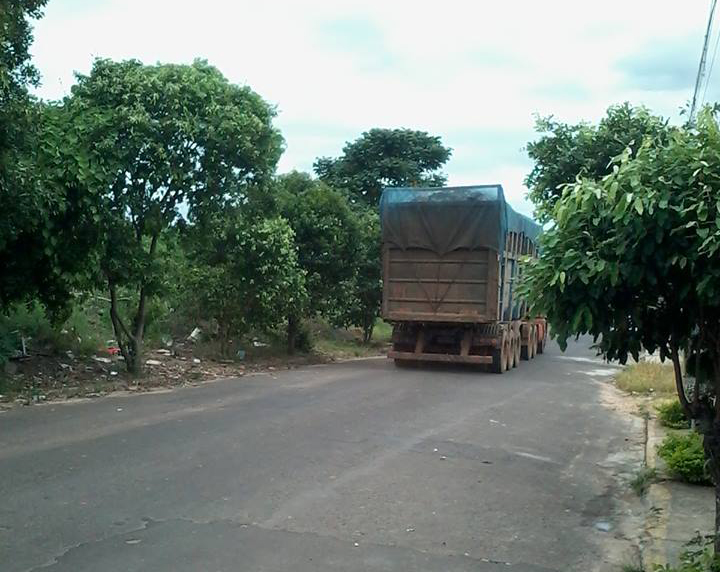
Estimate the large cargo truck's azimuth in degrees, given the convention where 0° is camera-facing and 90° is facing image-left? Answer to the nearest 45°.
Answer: approximately 180°

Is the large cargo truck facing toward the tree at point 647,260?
no

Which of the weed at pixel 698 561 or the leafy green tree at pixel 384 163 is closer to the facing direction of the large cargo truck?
the leafy green tree

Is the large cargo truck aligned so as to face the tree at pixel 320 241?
no

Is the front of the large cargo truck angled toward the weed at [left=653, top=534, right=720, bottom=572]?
no

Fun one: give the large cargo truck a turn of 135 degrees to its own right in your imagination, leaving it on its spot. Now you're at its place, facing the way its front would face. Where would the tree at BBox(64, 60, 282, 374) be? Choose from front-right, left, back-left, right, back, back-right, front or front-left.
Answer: right

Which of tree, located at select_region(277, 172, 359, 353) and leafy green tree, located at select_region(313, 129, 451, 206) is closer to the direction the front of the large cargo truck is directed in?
the leafy green tree

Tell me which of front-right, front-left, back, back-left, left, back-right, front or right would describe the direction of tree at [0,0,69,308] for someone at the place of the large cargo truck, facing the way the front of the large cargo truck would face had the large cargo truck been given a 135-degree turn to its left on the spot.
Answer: front

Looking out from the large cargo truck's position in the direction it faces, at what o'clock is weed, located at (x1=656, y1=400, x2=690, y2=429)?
The weed is roughly at 5 o'clock from the large cargo truck.

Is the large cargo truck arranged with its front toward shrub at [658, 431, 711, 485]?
no

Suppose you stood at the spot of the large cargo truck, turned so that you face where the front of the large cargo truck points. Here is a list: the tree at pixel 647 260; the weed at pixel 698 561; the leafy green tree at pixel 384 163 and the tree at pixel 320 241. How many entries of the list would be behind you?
2

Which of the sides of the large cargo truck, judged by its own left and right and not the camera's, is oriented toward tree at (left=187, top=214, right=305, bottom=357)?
left

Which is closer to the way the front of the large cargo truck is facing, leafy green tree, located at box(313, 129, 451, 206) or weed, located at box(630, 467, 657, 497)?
the leafy green tree

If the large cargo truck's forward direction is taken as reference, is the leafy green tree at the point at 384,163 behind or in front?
in front
